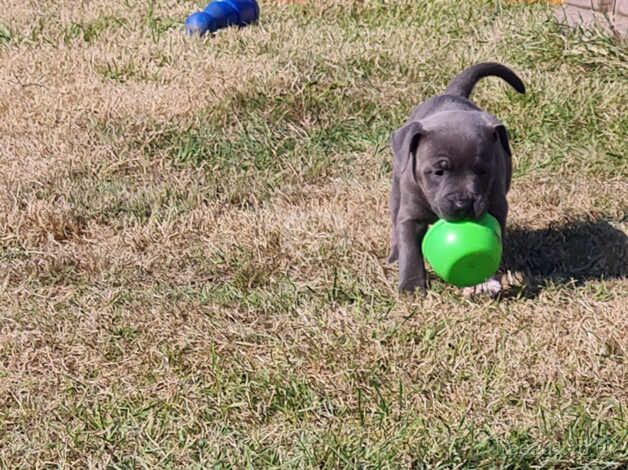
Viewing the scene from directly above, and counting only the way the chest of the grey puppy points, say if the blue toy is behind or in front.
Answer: behind

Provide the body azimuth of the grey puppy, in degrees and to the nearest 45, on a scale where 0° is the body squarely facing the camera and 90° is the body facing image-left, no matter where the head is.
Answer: approximately 0°
